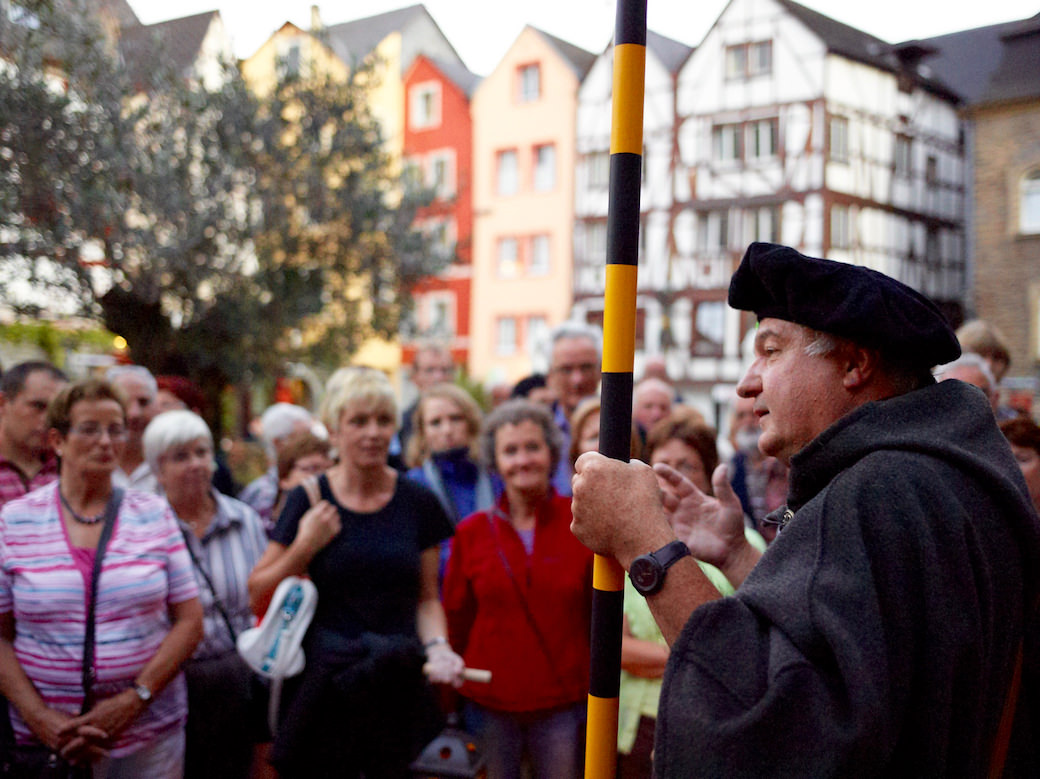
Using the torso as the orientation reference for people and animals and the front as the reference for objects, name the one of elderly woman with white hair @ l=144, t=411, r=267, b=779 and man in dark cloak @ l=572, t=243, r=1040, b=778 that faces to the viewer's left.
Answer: the man in dark cloak

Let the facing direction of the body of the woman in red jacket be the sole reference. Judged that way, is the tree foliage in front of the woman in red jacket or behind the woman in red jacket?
behind

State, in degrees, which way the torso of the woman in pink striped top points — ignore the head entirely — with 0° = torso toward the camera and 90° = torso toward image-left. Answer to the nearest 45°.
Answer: approximately 0°

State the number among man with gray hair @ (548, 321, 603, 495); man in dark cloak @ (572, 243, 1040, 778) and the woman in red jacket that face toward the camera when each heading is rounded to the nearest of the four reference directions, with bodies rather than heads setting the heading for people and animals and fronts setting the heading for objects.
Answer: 2

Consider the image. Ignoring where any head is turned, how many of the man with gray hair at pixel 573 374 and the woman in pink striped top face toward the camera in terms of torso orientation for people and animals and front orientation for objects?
2

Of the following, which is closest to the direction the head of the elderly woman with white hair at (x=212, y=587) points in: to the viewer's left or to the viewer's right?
to the viewer's right

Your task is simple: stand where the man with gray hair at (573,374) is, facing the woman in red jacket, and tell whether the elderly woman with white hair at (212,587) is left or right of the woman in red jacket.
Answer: right

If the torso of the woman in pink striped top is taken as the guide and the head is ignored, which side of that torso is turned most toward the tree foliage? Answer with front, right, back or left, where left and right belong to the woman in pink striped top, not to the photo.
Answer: back

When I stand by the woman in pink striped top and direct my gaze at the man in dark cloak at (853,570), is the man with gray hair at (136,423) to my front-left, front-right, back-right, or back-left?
back-left

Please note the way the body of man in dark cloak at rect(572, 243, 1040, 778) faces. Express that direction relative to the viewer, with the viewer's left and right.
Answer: facing to the left of the viewer

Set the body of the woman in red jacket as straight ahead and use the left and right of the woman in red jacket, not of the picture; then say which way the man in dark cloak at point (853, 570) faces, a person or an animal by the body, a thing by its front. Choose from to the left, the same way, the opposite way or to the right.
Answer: to the right

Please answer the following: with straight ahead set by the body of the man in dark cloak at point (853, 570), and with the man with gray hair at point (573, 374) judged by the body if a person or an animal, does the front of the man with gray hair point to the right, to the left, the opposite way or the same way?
to the left
